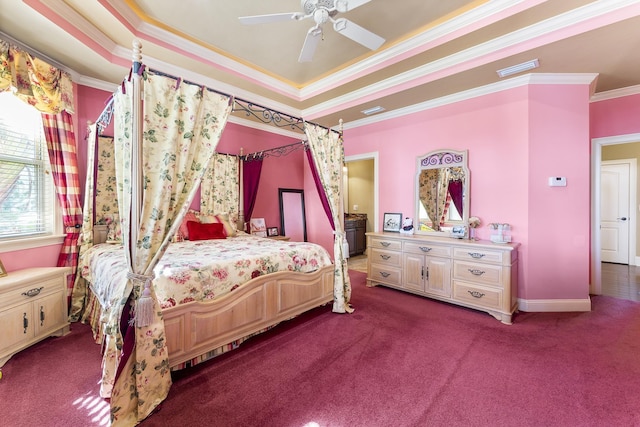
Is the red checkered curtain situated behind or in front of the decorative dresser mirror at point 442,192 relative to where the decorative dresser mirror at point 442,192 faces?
in front

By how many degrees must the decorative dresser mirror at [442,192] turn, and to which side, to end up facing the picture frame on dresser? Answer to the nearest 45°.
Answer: approximately 45° to its right

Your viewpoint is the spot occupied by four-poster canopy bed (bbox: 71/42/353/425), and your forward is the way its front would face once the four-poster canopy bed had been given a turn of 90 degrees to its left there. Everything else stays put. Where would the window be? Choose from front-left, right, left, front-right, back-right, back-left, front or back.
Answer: left

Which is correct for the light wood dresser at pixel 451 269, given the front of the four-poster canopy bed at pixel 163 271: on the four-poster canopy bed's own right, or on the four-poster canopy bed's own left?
on the four-poster canopy bed's own left

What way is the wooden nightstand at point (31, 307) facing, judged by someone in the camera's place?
facing the viewer and to the right of the viewer
